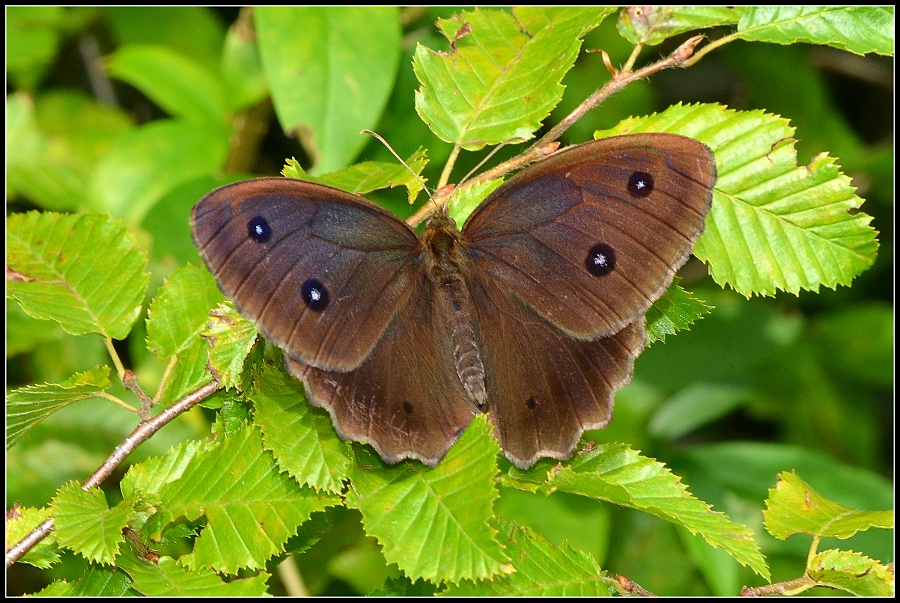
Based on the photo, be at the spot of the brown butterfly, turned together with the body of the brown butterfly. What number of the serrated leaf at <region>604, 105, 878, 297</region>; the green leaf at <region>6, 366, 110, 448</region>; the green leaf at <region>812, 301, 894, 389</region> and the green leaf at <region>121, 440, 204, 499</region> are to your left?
2

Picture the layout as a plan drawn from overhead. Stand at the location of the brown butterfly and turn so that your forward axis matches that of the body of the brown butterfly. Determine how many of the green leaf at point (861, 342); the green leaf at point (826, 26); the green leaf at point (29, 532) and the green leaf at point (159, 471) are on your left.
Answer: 2

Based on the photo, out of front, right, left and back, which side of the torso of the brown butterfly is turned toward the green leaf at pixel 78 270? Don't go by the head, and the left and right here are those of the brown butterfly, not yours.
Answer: left

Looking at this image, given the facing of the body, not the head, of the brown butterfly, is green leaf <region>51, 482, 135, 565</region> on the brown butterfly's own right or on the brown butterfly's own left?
on the brown butterfly's own left

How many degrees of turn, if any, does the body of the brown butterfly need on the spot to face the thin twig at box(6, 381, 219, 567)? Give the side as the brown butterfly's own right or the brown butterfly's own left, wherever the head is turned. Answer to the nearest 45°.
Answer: approximately 90° to the brown butterfly's own left

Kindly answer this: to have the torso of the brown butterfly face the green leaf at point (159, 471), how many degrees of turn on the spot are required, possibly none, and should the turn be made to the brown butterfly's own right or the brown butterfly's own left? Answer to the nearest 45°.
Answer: approximately 90° to the brown butterfly's own left

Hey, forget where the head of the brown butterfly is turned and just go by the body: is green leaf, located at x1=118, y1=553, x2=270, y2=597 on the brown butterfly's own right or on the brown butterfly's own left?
on the brown butterfly's own left

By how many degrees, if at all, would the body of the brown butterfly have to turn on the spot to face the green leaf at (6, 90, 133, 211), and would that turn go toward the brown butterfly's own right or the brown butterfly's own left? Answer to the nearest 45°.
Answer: approximately 45° to the brown butterfly's own left

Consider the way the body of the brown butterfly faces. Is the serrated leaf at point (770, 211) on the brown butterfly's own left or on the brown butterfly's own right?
on the brown butterfly's own right

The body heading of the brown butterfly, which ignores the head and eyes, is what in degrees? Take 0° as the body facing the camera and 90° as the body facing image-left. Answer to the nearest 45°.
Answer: approximately 180°

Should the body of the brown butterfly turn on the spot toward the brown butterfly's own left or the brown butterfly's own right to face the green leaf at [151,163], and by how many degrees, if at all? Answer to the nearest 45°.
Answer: approximately 45° to the brown butterfly's own left

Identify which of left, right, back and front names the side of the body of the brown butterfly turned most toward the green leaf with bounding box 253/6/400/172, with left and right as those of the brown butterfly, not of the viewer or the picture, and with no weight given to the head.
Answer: front
